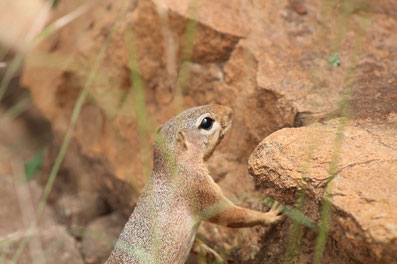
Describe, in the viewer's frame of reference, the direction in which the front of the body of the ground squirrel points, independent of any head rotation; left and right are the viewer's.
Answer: facing to the right of the viewer

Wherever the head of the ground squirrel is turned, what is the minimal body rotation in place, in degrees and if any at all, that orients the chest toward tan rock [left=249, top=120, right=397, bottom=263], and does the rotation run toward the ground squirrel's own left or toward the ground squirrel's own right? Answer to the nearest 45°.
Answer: approximately 45° to the ground squirrel's own right
